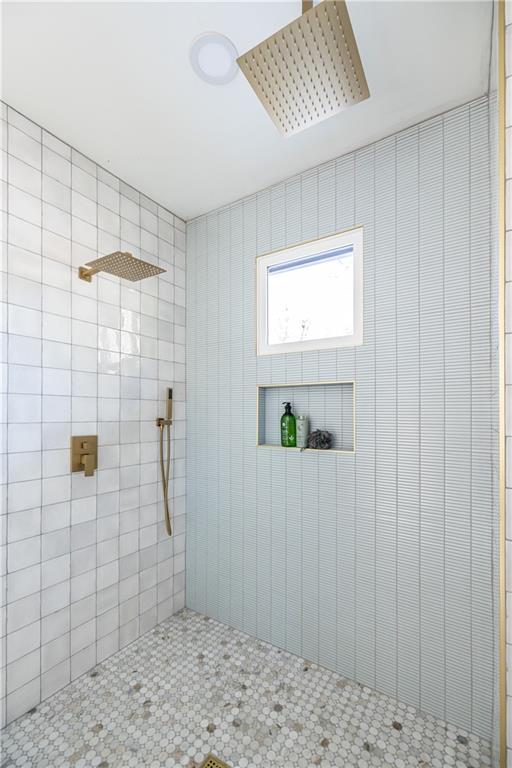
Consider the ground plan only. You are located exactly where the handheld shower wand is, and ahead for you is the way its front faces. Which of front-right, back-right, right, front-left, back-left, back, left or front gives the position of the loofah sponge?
front-right

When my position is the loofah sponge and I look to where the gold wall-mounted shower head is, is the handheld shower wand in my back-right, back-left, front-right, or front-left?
front-right

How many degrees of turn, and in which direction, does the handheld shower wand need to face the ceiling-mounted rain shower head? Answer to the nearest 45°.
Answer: approximately 90° to its right

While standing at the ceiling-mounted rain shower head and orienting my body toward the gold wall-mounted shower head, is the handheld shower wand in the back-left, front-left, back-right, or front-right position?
front-right

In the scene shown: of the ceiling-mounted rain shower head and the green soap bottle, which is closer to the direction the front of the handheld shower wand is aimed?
the green soap bottle

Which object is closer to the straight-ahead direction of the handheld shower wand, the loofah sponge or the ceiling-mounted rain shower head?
the loofah sponge

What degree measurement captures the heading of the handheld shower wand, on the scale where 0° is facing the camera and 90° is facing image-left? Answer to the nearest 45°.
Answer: approximately 270°

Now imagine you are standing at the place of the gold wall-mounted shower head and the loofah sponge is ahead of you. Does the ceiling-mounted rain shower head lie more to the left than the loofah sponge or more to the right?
right
